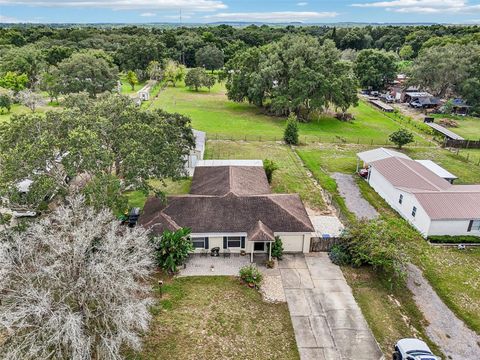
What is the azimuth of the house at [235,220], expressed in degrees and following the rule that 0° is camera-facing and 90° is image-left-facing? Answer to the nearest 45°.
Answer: approximately 0°

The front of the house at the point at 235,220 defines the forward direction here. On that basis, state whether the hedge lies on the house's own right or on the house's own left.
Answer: on the house's own left

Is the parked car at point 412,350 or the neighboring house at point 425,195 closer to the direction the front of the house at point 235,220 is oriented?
the parked car

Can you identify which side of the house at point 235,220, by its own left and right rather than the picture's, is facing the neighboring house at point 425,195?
left

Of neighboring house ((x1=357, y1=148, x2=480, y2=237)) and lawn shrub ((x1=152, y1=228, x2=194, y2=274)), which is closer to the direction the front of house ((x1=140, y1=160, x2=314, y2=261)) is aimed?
the lawn shrub

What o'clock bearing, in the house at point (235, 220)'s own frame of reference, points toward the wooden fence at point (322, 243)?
The wooden fence is roughly at 9 o'clock from the house.

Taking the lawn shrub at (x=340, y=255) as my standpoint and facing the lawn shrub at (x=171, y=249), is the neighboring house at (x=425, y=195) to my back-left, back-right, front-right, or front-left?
back-right

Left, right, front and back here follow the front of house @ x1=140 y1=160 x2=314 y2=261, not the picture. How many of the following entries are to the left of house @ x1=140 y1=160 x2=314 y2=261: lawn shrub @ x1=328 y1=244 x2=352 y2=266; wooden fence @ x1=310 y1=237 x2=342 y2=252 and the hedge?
3

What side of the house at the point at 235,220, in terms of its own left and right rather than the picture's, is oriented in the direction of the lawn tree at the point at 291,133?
back

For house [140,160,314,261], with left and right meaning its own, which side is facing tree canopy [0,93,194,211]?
right

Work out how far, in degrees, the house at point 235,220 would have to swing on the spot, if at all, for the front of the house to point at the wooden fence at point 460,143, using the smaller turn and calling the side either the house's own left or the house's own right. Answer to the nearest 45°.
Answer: approximately 135° to the house's own left

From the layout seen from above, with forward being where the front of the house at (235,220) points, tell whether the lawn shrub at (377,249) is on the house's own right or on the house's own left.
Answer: on the house's own left
